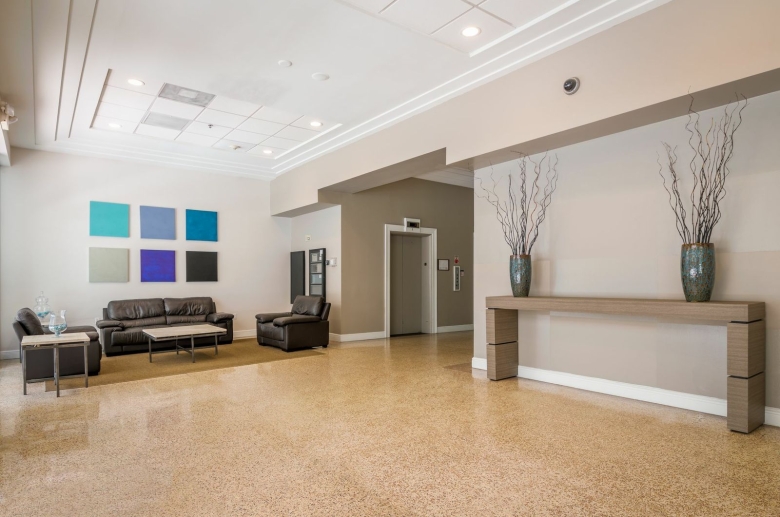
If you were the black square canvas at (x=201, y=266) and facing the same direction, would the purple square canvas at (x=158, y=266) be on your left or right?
on your right

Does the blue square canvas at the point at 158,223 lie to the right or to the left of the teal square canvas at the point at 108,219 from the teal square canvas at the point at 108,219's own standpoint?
on its left

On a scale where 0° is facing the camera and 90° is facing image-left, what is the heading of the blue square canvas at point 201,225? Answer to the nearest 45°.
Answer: approximately 0°

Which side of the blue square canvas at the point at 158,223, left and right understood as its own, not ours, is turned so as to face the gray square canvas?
right

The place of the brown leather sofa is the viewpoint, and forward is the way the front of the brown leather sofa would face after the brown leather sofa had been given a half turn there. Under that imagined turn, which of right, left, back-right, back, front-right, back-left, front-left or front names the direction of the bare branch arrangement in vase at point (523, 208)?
back-right

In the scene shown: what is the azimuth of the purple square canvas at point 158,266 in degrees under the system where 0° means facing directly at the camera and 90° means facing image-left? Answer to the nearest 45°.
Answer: approximately 0°
